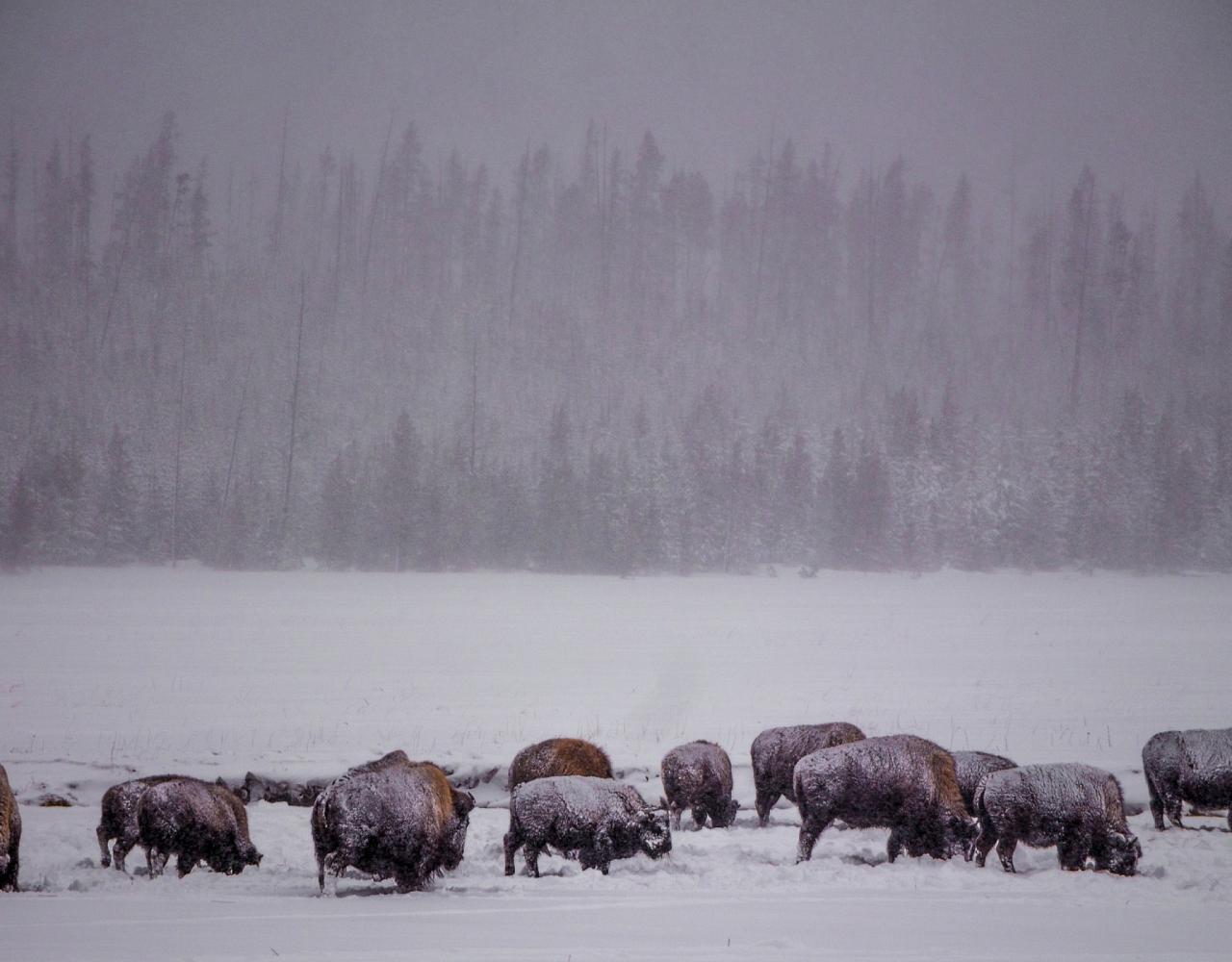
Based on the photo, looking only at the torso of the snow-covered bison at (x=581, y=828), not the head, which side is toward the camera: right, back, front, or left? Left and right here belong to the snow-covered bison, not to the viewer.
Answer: right

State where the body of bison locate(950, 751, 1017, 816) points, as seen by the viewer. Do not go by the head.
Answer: to the viewer's right

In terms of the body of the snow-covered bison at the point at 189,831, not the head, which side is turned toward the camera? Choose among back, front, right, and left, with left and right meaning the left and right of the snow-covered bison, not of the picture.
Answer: right

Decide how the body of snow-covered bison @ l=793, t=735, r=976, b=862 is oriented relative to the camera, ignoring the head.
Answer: to the viewer's right

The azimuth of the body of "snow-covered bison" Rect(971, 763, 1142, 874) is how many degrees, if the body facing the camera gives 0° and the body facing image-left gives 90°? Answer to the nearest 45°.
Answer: approximately 270°
